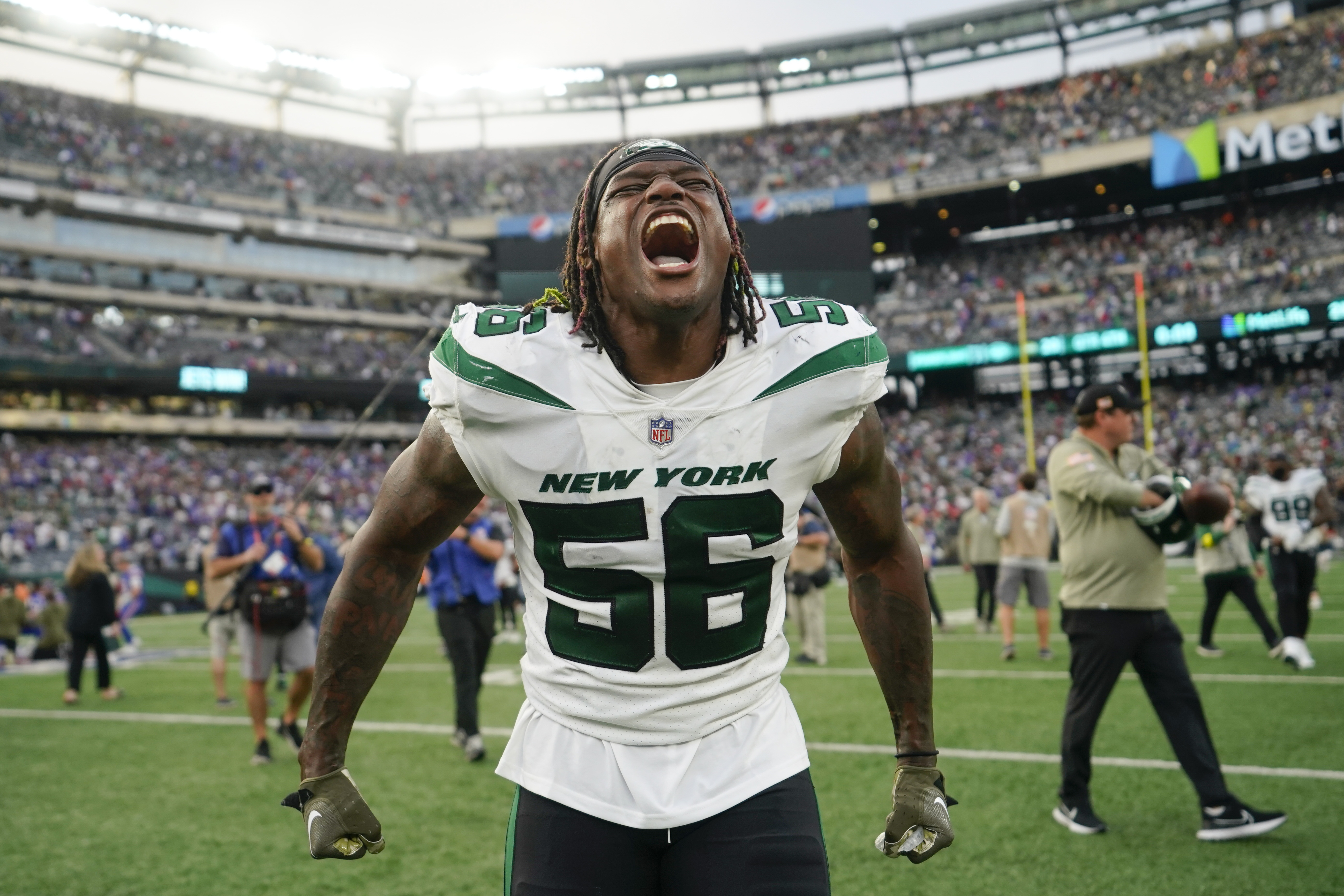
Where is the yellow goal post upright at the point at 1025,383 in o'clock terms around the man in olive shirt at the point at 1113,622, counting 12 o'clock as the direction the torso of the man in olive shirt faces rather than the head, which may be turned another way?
The yellow goal post upright is roughly at 9 o'clock from the man in olive shirt.

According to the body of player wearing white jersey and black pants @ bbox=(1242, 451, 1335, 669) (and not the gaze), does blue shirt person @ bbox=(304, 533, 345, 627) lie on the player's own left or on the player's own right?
on the player's own right

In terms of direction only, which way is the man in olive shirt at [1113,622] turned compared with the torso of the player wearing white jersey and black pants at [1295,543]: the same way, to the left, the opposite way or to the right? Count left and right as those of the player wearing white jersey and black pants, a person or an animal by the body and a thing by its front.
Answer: to the left

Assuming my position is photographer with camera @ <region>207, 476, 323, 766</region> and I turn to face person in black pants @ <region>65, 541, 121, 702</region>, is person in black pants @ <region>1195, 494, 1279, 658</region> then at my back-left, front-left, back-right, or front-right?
back-right

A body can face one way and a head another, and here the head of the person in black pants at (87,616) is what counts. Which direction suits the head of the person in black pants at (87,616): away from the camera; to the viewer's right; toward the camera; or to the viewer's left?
away from the camera

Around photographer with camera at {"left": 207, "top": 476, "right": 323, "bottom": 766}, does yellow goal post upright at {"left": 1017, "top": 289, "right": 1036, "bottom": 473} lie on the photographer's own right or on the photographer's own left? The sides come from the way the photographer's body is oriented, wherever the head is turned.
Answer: on the photographer's own left

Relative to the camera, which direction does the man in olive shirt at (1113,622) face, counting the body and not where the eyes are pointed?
to the viewer's right

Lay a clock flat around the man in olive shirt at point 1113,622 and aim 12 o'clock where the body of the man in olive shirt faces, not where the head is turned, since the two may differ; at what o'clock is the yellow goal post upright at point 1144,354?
The yellow goal post upright is roughly at 9 o'clock from the man in olive shirt.
